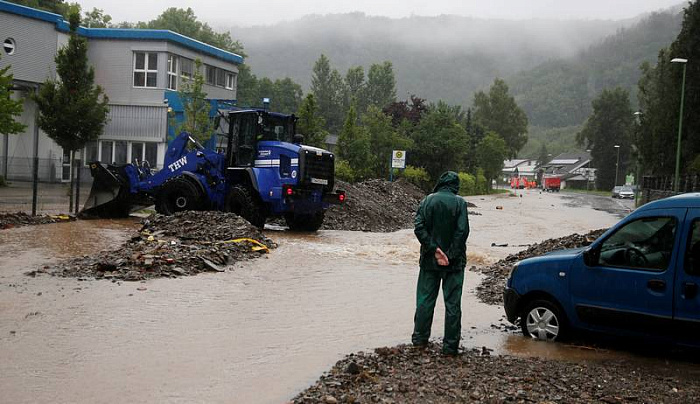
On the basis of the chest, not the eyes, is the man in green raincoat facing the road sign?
yes

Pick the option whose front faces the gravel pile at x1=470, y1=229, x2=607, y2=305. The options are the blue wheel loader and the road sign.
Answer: the road sign

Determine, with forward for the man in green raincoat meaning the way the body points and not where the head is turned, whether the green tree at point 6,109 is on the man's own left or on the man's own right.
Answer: on the man's own left

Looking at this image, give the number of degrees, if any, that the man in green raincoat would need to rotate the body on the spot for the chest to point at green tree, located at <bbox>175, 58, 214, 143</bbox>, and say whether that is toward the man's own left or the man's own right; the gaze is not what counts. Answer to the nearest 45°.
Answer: approximately 45° to the man's own left

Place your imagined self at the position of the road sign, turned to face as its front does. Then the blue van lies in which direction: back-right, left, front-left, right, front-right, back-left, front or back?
front

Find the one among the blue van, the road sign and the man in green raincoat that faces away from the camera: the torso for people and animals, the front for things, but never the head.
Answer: the man in green raincoat

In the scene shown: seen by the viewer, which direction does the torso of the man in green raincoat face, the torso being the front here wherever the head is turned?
away from the camera

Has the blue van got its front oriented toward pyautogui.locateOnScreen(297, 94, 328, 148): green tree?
no

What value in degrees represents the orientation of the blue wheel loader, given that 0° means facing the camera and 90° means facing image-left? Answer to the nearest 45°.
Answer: approximately 135°

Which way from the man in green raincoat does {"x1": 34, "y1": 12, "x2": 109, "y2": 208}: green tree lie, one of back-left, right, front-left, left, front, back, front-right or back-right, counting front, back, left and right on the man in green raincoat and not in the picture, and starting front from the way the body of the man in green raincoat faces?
front-left

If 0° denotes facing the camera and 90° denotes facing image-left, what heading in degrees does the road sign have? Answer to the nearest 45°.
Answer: approximately 0°

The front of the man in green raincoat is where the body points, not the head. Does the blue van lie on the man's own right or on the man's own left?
on the man's own right

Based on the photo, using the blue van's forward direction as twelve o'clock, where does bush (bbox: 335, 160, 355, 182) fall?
The bush is roughly at 2 o'clock from the blue van.

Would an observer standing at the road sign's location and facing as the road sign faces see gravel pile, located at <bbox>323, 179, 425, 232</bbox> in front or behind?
in front

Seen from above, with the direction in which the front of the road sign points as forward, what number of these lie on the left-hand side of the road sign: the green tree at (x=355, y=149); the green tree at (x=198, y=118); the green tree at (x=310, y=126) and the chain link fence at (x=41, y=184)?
0

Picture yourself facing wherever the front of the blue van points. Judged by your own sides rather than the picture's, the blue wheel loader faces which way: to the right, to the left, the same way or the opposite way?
the same way

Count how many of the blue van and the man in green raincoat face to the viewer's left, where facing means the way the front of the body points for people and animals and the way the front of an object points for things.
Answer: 1

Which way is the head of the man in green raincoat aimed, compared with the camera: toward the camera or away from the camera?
away from the camera

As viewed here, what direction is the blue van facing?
to the viewer's left

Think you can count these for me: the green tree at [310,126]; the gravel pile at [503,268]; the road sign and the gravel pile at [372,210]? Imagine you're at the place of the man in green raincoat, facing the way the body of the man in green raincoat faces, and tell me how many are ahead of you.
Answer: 4

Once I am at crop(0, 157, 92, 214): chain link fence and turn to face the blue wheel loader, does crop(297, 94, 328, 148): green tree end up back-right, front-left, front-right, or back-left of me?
front-left

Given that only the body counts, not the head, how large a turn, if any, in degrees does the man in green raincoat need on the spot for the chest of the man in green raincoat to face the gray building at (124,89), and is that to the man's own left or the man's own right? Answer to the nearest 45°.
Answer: approximately 45° to the man's own left
